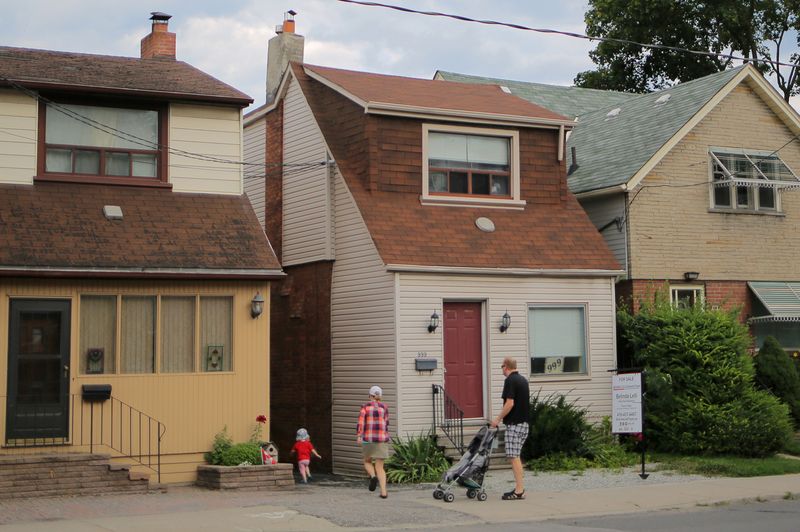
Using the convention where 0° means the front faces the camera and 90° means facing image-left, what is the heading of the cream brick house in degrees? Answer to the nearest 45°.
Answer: approximately 0°

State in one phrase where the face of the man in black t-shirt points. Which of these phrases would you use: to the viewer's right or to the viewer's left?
to the viewer's left

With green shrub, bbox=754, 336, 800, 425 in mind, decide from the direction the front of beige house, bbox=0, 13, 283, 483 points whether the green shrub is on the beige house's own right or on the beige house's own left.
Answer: on the beige house's own left

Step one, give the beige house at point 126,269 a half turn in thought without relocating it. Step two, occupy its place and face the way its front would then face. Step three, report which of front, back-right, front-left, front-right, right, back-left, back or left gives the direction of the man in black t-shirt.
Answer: back-right

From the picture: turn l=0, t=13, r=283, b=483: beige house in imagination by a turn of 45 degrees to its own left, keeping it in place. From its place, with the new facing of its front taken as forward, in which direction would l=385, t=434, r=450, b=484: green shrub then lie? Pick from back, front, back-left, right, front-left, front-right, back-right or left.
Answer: front-left

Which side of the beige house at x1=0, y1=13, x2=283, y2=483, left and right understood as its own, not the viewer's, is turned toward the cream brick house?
left

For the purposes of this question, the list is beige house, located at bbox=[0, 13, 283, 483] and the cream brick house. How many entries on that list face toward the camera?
2

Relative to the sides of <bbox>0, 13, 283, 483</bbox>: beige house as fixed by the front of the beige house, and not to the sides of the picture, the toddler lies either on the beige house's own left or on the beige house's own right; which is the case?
on the beige house's own left

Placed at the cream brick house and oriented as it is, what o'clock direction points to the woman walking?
The woman walking is roughly at 1 o'clock from the cream brick house.
